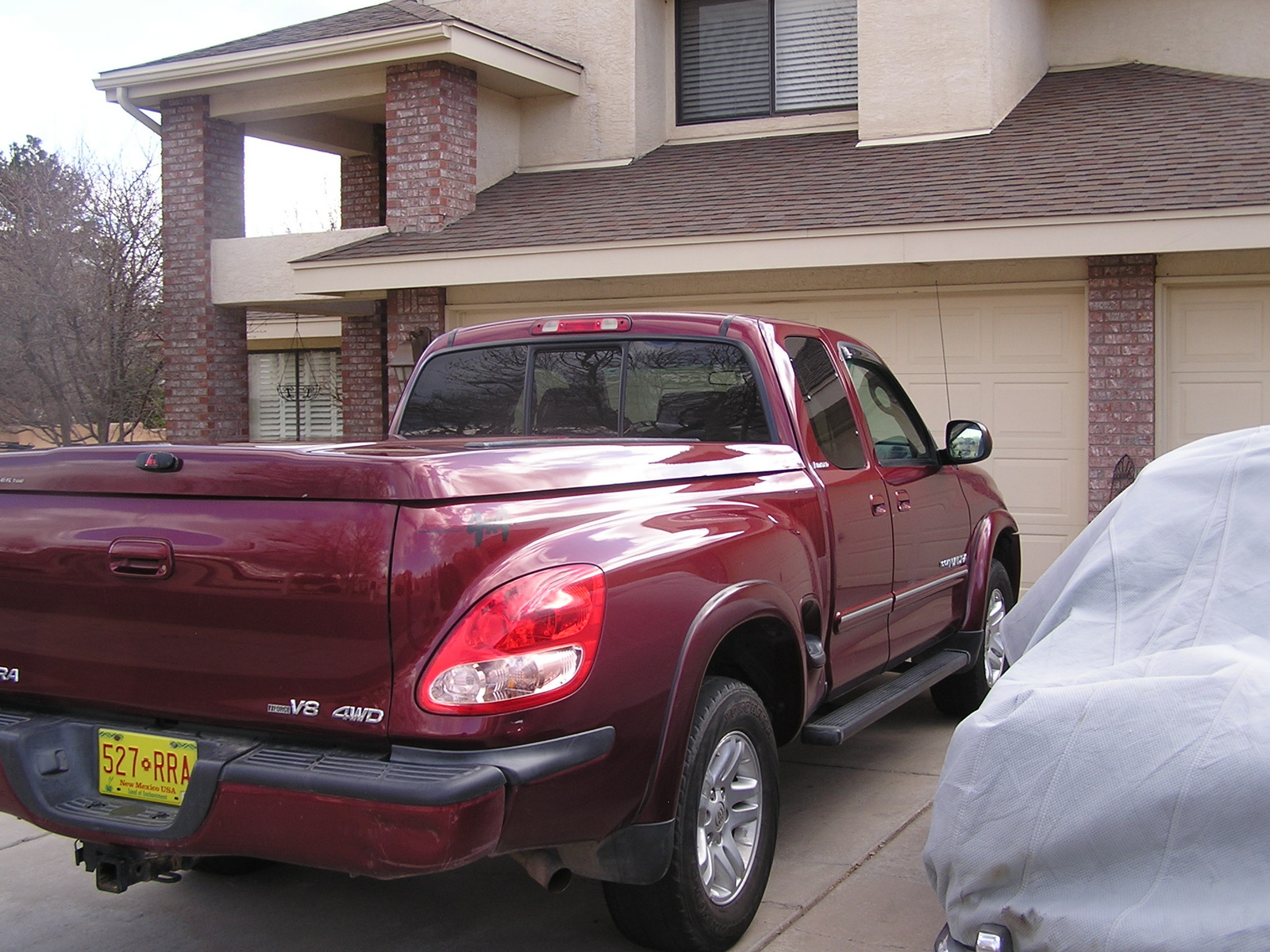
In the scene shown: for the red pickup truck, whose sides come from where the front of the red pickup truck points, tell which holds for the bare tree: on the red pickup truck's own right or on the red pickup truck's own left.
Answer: on the red pickup truck's own left

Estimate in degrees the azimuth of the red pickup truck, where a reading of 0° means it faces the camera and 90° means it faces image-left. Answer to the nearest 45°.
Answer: approximately 225°

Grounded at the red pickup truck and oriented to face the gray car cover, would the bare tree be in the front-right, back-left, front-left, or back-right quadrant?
back-left

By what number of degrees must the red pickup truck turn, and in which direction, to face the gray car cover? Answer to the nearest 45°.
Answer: approximately 45° to its right

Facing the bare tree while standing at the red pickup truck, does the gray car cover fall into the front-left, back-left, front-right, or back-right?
back-right
